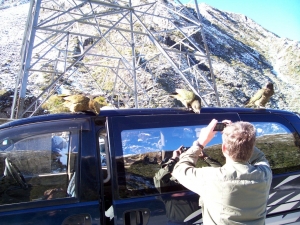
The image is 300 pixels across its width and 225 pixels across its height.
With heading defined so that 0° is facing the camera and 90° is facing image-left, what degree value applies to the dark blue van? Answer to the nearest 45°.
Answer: approximately 90°
